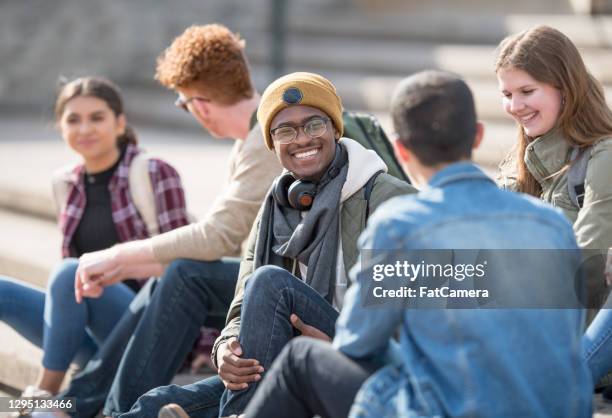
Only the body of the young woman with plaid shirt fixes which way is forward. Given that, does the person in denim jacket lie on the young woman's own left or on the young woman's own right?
on the young woman's own left

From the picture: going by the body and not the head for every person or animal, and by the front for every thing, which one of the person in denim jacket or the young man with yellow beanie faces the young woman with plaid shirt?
the person in denim jacket

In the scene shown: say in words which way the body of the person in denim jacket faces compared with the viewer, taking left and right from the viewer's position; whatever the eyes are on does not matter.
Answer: facing away from the viewer and to the left of the viewer

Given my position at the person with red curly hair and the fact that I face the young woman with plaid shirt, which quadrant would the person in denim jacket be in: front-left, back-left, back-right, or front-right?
back-left

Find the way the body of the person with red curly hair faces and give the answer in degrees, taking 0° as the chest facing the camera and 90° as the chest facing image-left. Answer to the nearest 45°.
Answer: approximately 90°

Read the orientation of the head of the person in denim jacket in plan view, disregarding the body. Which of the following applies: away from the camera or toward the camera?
away from the camera

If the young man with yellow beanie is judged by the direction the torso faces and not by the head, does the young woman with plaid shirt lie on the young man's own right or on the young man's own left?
on the young man's own right
